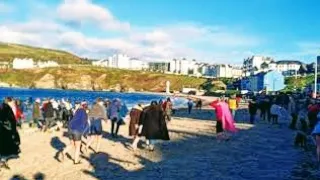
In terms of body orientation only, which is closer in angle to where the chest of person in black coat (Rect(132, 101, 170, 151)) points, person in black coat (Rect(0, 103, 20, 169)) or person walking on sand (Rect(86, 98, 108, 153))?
the person walking on sand

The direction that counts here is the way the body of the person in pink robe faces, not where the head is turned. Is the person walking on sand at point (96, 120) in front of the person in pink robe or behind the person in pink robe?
in front

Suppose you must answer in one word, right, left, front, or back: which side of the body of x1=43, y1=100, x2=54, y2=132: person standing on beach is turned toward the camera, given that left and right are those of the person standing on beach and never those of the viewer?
back

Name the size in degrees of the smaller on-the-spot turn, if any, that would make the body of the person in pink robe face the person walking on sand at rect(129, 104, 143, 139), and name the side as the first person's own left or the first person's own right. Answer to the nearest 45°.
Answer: approximately 45° to the first person's own left

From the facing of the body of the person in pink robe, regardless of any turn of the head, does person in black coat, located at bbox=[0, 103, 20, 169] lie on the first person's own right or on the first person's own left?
on the first person's own left

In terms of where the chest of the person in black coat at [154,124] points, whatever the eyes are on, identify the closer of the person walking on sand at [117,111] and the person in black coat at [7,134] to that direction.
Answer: the person walking on sand

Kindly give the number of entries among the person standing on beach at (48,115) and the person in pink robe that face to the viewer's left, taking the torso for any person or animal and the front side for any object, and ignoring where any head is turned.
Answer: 1

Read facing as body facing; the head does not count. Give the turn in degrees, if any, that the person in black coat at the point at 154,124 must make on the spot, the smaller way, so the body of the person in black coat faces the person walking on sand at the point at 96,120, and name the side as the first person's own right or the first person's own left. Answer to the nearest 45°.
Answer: approximately 45° to the first person's own left

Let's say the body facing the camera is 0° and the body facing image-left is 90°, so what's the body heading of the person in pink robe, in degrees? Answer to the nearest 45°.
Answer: approximately 90°
